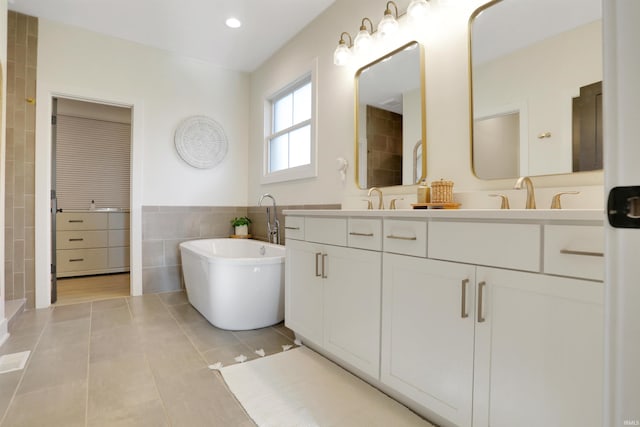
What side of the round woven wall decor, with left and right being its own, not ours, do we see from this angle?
front

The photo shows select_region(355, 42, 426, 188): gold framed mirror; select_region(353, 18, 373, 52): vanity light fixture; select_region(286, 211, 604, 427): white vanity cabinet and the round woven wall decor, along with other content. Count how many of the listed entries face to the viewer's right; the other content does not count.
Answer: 0

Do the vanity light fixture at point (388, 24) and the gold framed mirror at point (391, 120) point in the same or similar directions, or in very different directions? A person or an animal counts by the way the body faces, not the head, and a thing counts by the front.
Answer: same or similar directions

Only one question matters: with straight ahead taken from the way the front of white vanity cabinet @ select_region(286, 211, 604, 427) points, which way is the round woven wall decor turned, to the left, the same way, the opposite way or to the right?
to the left

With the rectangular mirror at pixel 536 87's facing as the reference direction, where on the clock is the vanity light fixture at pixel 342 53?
The vanity light fixture is roughly at 2 o'clock from the rectangular mirror.

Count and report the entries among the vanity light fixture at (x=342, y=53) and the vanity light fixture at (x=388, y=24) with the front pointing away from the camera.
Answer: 0

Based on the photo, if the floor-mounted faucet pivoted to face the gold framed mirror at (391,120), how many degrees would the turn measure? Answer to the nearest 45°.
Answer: approximately 90° to its left

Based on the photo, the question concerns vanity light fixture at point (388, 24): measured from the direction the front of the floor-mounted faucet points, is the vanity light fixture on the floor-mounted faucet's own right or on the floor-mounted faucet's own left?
on the floor-mounted faucet's own left

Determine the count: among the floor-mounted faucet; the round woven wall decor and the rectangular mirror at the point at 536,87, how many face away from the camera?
0

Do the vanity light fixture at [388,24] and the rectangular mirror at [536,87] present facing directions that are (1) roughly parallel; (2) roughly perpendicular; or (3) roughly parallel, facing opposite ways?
roughly parallel

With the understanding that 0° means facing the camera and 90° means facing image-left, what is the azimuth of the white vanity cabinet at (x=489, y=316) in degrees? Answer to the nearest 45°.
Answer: approximately 45°

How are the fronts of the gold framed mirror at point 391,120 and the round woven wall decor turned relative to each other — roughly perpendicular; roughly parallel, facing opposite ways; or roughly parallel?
roughly perpendicular

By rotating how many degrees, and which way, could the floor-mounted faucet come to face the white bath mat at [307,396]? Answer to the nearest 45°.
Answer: approximately 45° to its left
